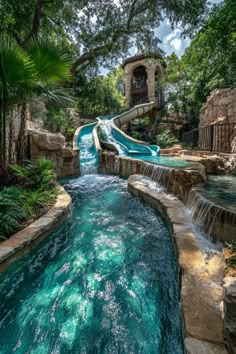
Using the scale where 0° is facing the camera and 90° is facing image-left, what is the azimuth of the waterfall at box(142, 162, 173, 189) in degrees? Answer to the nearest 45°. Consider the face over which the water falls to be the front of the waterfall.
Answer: approximately 45°

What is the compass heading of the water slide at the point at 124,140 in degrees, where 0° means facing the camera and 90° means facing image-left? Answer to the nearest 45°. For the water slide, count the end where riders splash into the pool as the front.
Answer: approximately 315°

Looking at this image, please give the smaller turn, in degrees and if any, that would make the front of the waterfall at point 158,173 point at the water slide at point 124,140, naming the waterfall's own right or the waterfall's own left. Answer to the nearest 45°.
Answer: approximately 135° to the waterfall's own right

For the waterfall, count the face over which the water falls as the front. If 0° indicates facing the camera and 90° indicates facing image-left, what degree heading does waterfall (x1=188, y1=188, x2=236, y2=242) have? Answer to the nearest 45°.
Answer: approximately 45°

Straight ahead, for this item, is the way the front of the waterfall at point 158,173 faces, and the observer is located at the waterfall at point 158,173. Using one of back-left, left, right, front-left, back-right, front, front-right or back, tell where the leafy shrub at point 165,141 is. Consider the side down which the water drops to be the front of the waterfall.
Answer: back-right

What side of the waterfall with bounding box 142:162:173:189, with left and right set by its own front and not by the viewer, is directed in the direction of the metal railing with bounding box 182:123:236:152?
back

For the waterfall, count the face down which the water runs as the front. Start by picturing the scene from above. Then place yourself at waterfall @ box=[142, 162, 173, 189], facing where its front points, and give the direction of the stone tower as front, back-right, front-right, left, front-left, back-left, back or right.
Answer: back-right

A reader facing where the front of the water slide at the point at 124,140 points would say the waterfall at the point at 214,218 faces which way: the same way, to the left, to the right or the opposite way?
to the right

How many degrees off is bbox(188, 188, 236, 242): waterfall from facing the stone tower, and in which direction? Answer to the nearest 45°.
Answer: approximately 135° to its right
